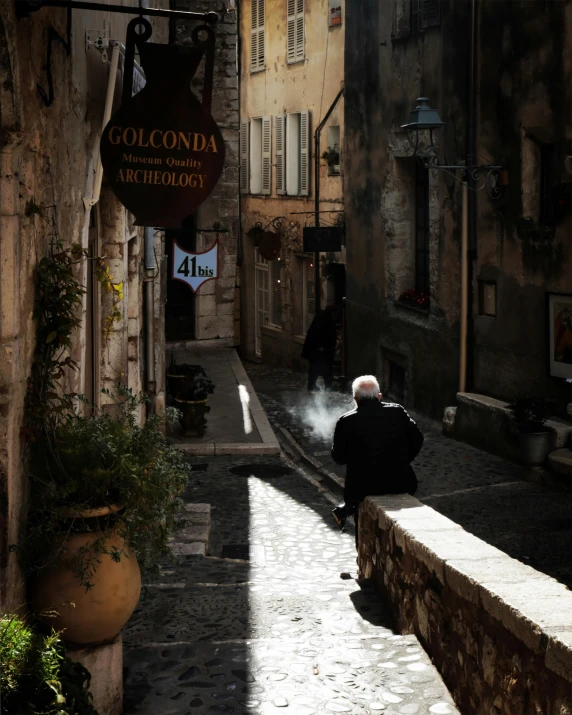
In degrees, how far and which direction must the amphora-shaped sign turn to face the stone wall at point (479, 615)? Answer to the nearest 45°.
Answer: approximately 45° to its left

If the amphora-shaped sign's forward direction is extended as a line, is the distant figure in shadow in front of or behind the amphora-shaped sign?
behind

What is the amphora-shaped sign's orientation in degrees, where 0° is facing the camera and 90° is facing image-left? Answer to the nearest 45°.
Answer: approximately 0°

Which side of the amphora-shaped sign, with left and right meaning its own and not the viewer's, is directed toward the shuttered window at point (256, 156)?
back

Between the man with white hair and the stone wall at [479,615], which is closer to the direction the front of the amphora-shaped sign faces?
the stone wall

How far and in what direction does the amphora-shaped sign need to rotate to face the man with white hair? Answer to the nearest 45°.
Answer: approximately 135° to its left

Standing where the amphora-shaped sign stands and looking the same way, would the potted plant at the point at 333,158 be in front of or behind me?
behind

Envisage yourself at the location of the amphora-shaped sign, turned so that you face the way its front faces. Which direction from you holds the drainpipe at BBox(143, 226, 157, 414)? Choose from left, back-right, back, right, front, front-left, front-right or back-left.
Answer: back

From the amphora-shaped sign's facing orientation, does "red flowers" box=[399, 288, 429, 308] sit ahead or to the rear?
to the rear
